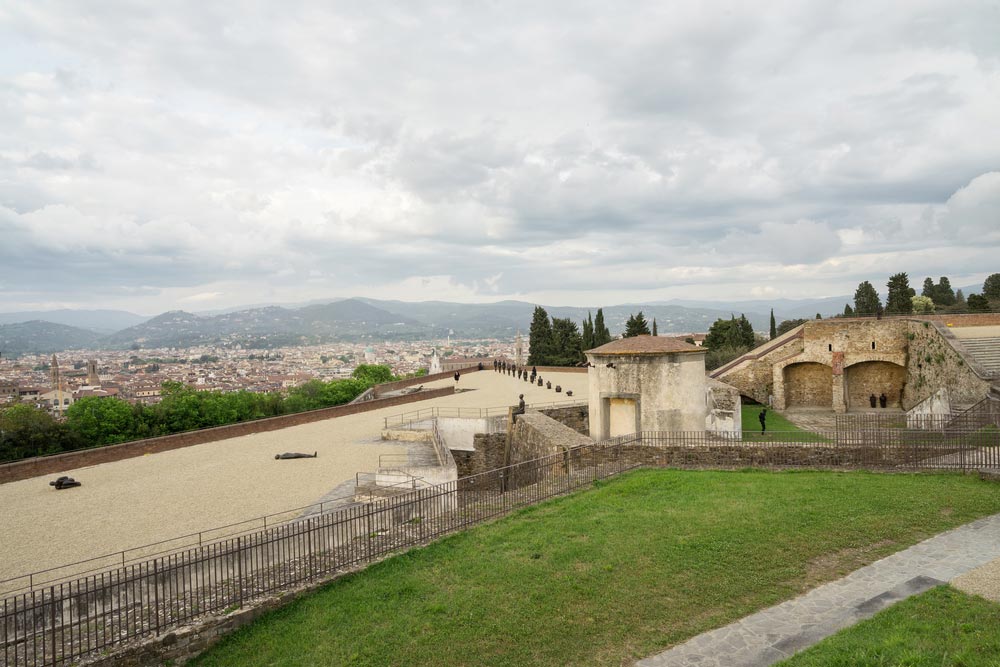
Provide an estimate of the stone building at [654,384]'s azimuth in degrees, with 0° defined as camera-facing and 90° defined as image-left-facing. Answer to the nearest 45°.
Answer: approximately 45°

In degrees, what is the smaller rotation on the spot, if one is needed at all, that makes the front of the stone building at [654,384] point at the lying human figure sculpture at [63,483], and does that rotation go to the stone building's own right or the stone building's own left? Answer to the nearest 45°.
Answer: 0° — it already faces it

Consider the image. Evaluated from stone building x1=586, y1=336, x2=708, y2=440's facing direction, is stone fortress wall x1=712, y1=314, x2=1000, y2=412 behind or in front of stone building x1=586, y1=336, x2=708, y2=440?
behind

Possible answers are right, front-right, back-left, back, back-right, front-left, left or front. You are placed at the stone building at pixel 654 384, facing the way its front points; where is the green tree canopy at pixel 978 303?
back

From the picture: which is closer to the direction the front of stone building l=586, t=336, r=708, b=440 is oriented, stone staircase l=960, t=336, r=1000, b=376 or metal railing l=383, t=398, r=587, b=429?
the metal railing

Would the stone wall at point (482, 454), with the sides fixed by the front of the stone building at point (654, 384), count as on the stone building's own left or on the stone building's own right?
on the stone building's own right

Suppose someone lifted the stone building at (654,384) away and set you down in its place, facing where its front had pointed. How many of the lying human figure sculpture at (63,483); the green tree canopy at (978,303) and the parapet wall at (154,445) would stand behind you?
1

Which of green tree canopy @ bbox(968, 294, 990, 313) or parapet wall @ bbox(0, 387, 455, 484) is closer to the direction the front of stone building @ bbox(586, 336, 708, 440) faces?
the parapet wall

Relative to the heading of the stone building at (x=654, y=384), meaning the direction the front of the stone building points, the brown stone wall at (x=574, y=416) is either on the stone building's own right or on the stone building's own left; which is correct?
on the stone building's own right

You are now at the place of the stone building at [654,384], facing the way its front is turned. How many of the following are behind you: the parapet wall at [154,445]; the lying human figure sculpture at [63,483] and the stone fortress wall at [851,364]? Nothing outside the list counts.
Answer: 1

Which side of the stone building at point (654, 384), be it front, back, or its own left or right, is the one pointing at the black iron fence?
front

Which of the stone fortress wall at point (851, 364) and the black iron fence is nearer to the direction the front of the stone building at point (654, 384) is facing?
the black iron fence

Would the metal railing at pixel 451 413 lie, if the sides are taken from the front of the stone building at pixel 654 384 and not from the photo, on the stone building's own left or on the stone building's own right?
on the stone building's own right
